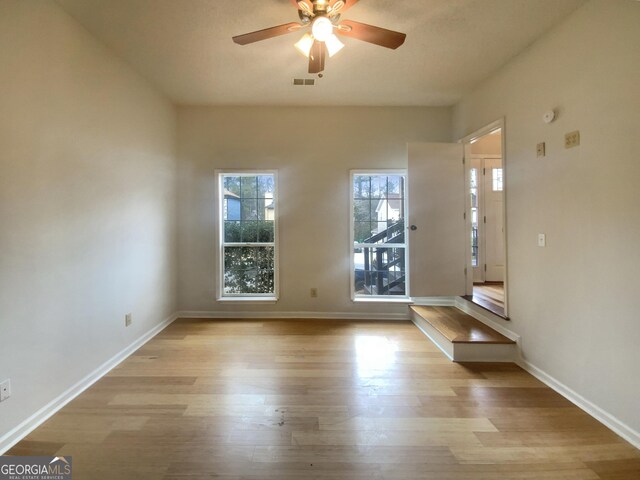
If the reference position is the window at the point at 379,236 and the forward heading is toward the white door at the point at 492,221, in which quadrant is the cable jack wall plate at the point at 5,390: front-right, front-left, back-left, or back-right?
back-right

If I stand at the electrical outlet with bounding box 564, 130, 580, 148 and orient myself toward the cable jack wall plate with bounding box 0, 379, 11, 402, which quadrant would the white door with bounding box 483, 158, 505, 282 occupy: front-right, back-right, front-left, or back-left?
back-right

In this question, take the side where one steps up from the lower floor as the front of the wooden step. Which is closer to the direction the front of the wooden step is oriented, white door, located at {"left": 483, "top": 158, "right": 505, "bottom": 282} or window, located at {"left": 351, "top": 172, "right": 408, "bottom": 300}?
the window
